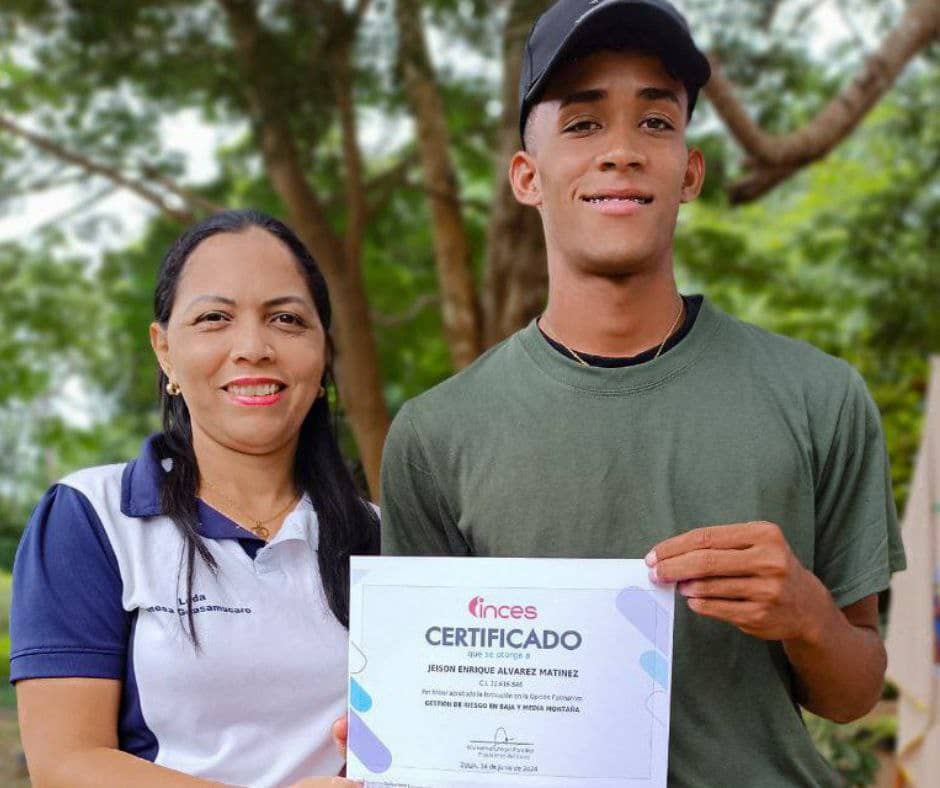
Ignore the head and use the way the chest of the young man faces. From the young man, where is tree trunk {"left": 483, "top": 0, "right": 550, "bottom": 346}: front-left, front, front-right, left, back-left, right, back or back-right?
back

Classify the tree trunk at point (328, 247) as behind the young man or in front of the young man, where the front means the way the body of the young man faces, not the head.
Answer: behind

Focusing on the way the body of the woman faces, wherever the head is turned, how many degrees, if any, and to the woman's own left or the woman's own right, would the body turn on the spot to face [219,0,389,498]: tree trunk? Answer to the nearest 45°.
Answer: approximately 135° to the woman's own left

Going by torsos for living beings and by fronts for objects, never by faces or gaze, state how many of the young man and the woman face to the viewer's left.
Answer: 0

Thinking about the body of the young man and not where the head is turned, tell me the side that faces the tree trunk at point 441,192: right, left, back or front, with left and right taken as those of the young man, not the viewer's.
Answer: back

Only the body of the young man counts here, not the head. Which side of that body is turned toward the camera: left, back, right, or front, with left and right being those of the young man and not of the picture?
front

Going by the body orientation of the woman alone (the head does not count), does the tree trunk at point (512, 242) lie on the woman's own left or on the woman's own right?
on the woman's own left

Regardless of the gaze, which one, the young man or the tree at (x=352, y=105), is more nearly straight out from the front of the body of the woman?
the young man
